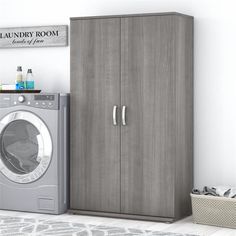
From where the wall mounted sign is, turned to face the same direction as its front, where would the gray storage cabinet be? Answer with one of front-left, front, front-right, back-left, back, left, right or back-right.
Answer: front-left

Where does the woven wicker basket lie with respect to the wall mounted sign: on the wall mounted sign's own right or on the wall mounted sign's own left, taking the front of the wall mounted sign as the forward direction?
on the wall mounted sign's own left

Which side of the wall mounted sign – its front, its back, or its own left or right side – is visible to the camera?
front
